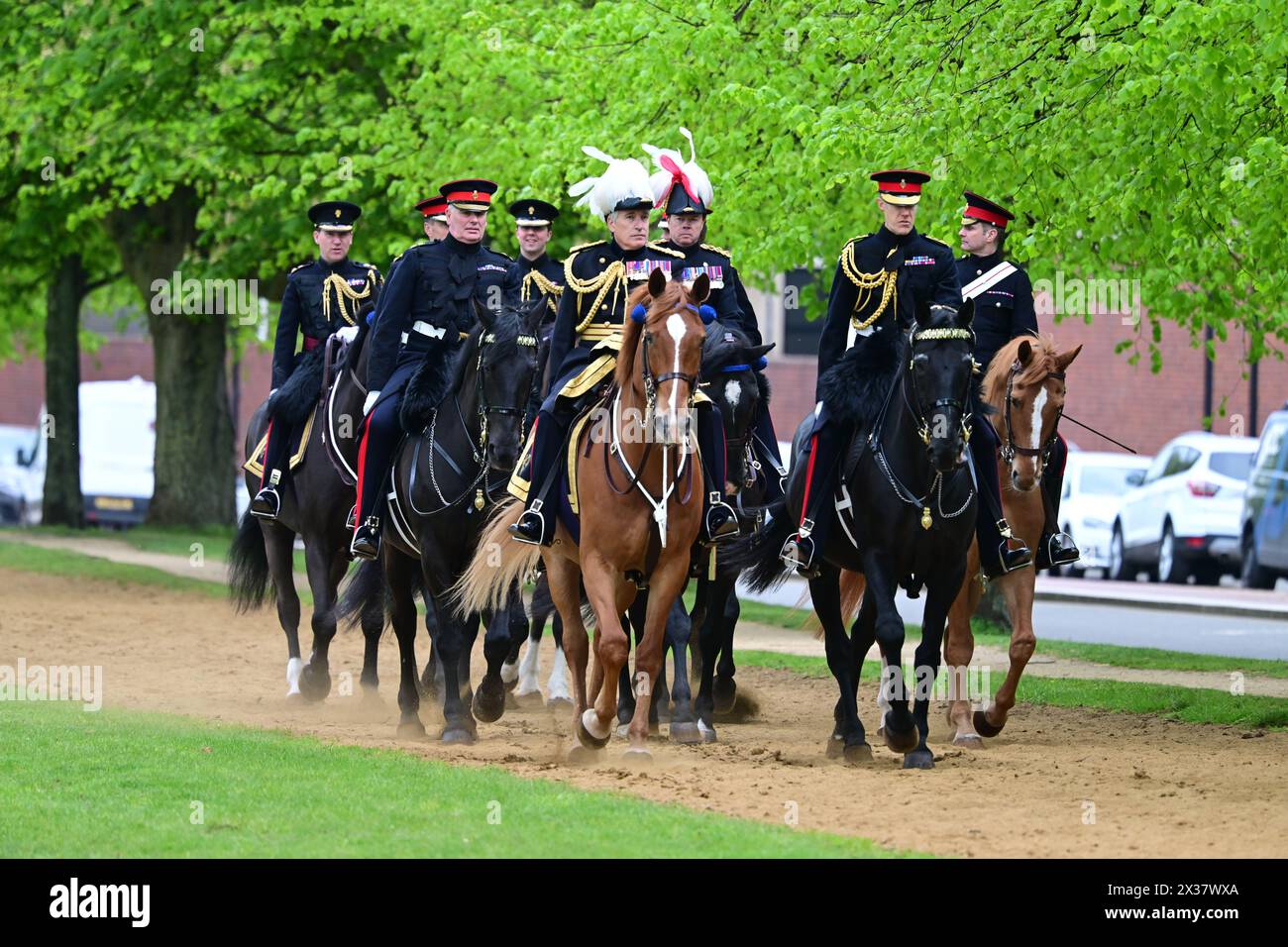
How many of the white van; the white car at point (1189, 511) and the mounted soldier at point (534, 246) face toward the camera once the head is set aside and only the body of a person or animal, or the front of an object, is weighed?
1

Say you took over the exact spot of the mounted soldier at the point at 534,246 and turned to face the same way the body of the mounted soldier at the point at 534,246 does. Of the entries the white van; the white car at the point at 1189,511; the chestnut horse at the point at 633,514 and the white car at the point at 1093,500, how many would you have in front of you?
1

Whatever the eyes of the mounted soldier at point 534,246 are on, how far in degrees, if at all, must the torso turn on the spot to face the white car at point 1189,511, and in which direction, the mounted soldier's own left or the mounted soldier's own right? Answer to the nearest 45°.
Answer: approximately 135° to the mounted soldier's own left

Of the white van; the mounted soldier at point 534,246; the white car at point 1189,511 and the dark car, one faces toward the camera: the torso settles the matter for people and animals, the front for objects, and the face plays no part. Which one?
the mounted soldier

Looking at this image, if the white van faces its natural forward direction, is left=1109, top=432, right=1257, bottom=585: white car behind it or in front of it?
behind

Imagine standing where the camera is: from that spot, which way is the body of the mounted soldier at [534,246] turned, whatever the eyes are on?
toward the camera

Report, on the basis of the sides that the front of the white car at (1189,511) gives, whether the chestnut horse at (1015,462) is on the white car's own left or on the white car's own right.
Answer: on the white car's own left

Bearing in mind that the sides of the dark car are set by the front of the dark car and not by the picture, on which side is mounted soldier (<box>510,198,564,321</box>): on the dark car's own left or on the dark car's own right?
on the dark car's own left

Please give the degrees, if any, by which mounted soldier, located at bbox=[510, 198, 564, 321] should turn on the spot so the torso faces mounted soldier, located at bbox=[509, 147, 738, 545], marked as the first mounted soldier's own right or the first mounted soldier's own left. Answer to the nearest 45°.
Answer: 0° — they already face them
